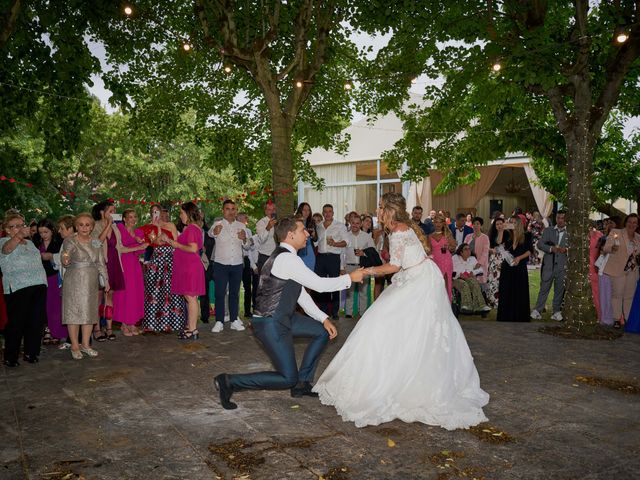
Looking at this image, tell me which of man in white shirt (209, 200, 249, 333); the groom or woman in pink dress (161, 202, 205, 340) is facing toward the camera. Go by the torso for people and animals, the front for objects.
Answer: the man in white shirt

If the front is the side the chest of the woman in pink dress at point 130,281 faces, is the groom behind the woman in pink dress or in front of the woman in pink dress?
in front

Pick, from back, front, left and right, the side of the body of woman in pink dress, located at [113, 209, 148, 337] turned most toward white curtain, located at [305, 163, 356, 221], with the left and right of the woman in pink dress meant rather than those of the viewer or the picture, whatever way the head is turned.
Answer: left

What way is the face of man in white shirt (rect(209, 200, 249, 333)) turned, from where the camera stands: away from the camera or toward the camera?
toward the camera

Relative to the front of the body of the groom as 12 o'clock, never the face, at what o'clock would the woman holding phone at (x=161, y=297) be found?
The woman holding phone is roughly at 8 o'clock from the groom.

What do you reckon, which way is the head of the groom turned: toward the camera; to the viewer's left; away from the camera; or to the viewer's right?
to the viewer's right

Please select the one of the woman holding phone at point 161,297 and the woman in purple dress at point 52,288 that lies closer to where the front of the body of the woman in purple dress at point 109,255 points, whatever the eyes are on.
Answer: the woman holding phone

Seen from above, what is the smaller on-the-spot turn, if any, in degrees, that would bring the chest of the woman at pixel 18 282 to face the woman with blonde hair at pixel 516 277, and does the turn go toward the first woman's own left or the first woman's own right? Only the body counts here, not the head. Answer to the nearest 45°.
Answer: approximately 45° to the first woman's own left

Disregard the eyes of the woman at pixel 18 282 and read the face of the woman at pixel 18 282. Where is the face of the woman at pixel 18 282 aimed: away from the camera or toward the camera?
toward the camera

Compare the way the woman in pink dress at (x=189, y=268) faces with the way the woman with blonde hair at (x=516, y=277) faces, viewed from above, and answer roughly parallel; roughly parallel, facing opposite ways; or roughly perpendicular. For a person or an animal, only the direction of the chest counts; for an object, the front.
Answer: roughly parallel

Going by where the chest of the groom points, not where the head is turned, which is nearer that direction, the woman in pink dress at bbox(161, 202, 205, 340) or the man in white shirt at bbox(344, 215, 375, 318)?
the man in white shirt

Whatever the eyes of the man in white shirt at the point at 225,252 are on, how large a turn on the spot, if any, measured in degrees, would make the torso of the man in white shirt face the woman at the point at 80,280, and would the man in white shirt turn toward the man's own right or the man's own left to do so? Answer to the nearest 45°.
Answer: approximately 45° to the man's own right

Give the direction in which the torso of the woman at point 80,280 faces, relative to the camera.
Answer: toward the camera

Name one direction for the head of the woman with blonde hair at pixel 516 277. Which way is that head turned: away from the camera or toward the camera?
toward the camera

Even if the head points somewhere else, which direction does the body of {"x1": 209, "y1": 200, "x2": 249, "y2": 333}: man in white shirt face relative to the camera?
toward the camera

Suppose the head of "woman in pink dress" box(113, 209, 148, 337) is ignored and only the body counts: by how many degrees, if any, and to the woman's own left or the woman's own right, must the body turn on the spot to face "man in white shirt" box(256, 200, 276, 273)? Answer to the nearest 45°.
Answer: approximately 45° to the woman's own left
